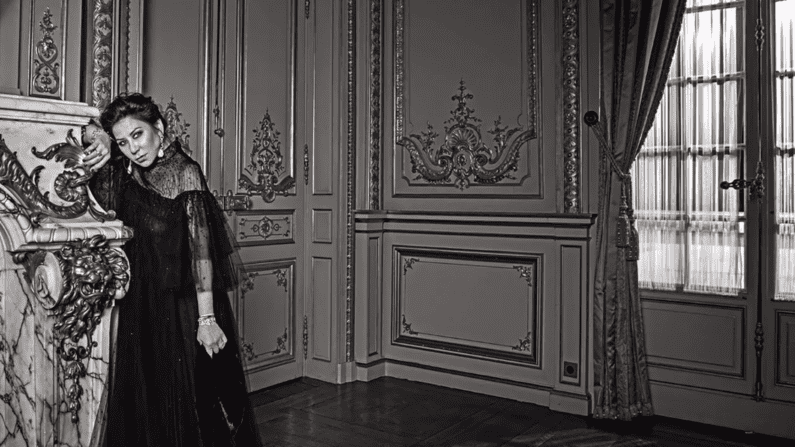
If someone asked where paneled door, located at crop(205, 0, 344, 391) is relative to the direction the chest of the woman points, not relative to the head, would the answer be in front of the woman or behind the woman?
behind

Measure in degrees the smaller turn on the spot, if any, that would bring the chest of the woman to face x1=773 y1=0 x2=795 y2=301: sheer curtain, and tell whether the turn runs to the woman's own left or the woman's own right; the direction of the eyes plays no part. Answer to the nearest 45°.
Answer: approximately 135° to the woman's own left

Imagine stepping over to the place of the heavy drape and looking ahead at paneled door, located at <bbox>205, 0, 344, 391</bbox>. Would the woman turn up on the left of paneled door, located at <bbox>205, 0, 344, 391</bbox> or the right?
left

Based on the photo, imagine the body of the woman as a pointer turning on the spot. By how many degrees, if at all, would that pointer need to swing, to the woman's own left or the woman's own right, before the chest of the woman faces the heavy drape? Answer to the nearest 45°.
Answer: approximately 135° to the woman's own left

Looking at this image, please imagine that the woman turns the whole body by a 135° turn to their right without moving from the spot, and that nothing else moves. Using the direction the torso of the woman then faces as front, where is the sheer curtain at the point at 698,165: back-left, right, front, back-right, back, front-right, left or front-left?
right

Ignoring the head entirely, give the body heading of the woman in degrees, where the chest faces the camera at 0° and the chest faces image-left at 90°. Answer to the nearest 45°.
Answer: approximately 45°
